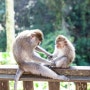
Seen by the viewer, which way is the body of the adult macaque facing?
to the viewer's right

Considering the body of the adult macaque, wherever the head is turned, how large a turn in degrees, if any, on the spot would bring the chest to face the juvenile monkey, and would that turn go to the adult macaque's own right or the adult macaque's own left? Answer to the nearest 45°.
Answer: approximately 45° to the adult macaque's own left
